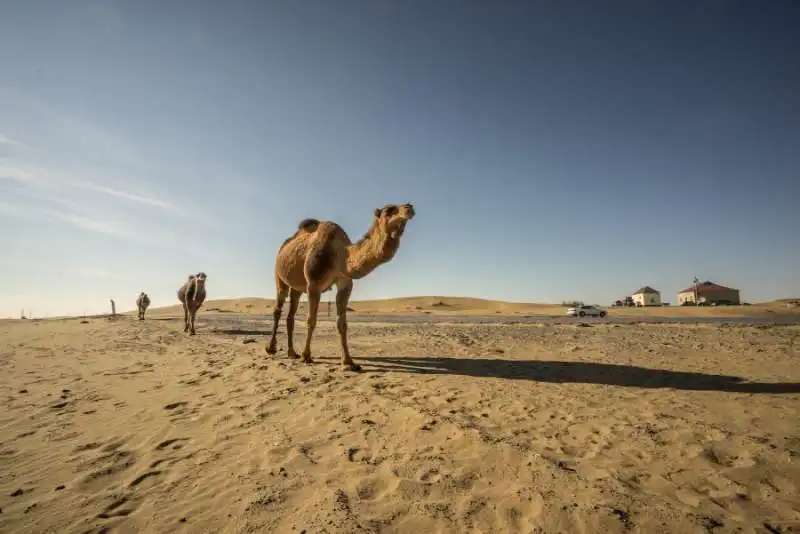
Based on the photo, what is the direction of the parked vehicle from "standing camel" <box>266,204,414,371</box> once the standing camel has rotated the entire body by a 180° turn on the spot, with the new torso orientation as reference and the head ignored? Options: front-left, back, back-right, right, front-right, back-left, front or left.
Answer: right

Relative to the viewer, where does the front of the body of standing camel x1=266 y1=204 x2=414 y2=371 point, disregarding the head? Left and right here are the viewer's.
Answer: facing the viewer and to the right of the viewer

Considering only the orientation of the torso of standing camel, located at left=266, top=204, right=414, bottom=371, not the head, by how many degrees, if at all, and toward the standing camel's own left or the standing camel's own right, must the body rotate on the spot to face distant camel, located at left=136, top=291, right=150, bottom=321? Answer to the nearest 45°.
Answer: approximately 180°
